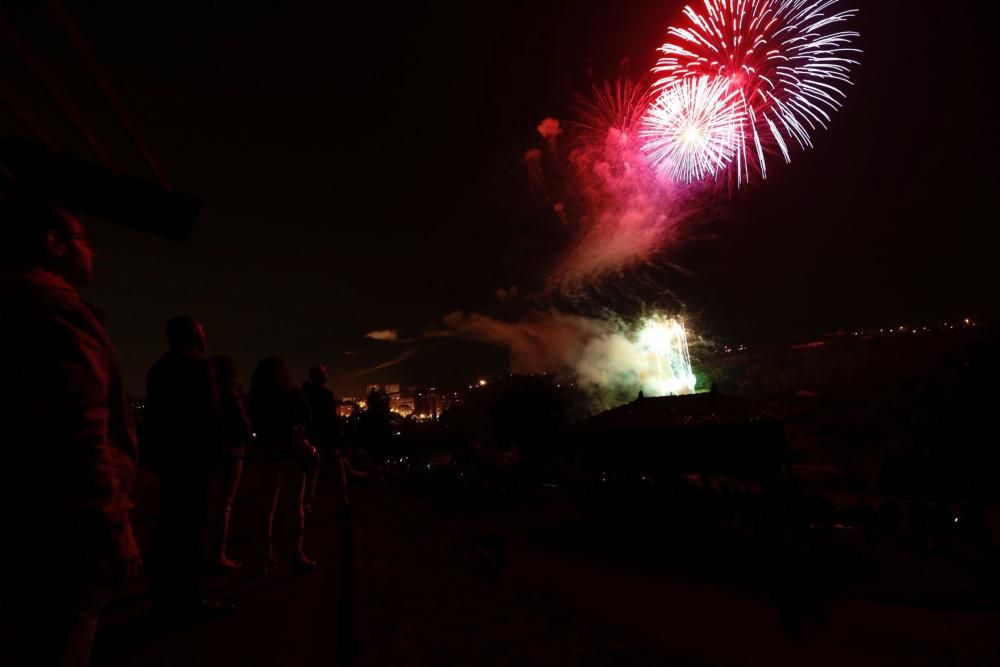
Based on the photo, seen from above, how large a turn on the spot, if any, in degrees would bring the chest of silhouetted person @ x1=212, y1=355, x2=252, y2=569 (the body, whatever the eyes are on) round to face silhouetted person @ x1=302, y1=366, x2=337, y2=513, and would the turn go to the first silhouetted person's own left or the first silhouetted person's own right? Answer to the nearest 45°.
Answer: approximately 45° to the first silhouetted person's own left
